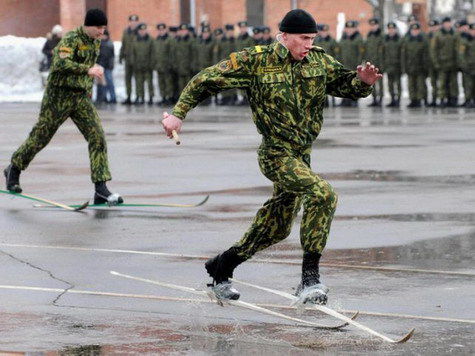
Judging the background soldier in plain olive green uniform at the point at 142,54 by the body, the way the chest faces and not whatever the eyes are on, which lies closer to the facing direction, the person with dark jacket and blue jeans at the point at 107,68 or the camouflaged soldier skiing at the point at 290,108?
the camouflaged soldier skiing

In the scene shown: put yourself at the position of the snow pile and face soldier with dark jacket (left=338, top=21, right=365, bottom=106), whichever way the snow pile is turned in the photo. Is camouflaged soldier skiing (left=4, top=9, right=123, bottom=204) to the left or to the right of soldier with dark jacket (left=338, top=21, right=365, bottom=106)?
right

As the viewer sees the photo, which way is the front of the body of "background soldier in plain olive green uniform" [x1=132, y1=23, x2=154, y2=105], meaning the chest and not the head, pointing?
toward the camera

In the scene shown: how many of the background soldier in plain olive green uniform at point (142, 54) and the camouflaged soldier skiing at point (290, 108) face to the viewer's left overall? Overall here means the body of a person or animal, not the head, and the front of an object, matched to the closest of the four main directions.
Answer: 0

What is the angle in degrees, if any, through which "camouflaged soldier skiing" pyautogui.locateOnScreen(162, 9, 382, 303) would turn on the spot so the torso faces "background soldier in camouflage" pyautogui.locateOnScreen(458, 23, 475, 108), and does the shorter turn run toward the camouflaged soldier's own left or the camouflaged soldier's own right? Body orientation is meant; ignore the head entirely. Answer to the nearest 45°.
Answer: approximately 135° to the camouflaged soldier's own left

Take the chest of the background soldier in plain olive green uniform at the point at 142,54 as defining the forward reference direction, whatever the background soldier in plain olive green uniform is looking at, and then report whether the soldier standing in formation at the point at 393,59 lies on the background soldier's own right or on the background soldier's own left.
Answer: on the background soldier's own left

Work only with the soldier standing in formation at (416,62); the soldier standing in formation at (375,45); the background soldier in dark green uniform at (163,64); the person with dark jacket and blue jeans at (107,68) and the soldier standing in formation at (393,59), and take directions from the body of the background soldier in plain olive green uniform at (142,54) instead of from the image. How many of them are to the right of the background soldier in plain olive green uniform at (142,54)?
1

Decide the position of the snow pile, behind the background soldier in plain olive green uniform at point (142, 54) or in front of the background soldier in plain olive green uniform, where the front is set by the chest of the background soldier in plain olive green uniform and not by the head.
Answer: behind

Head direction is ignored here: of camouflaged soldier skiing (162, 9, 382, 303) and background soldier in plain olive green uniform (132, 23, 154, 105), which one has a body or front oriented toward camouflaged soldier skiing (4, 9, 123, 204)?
the background soldier in plain olive green uniform

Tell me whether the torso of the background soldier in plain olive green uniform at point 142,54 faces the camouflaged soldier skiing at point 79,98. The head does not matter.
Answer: yes

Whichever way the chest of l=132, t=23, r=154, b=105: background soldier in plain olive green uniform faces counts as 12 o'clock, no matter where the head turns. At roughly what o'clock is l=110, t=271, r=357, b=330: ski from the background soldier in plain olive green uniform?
The ski is roughly at 12 o'clock from the background soldier in plain olive green uniform.

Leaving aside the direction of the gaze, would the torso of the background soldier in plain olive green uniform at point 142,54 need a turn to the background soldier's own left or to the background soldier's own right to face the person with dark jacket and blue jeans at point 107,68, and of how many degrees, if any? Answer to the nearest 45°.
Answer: approximately 90° to the background soldier's own right

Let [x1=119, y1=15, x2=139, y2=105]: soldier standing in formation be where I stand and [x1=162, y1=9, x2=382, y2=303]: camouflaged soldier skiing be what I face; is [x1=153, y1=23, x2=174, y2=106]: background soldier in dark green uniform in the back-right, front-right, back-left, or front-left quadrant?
front-left

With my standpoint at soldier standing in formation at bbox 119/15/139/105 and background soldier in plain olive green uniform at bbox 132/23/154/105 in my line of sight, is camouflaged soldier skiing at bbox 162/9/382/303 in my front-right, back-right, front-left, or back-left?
front-right
